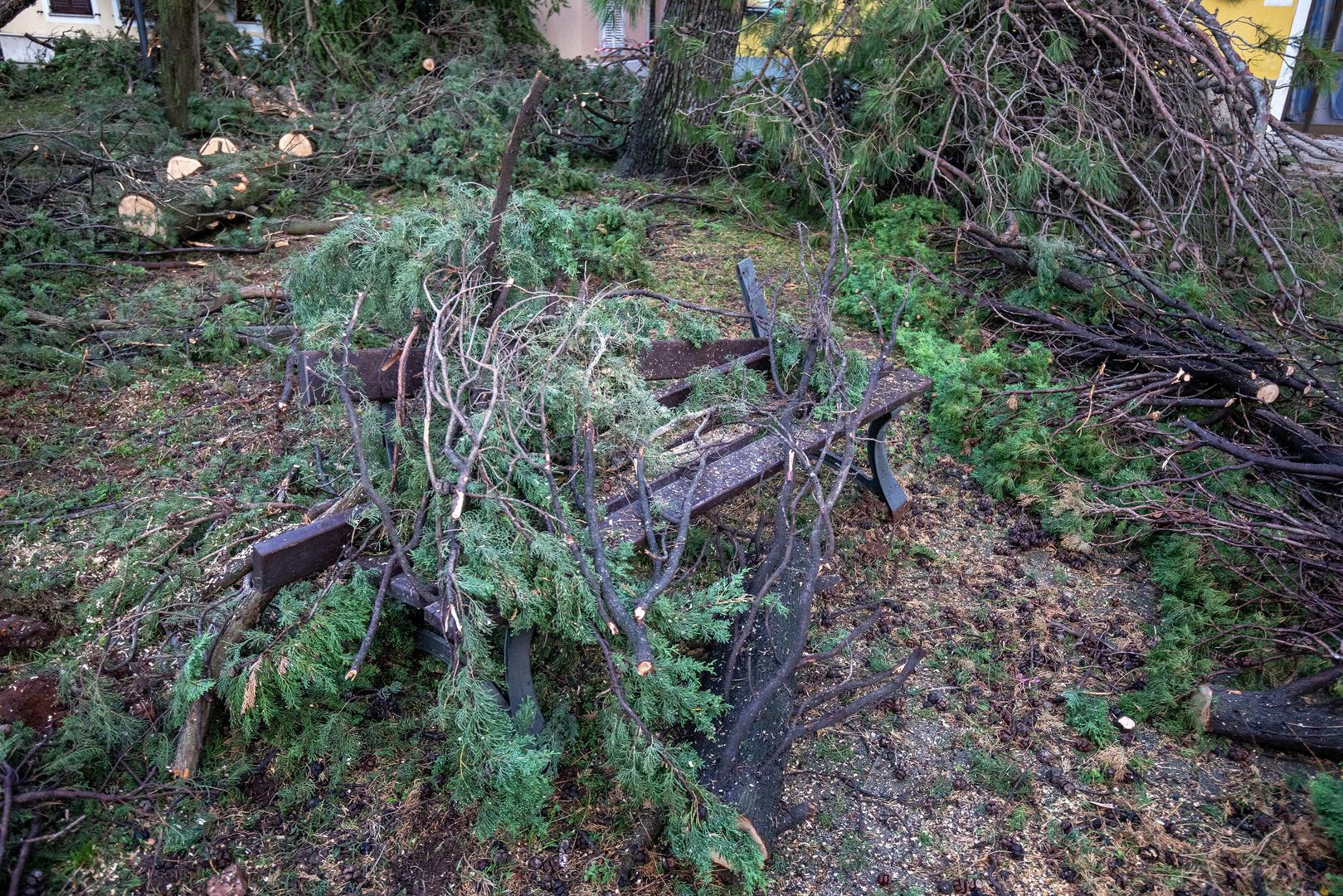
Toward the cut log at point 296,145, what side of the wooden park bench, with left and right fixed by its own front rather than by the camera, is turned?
back

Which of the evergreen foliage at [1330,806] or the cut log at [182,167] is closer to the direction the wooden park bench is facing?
the evergreen foliage

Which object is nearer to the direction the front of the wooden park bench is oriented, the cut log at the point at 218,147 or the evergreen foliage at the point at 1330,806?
the evergreen foliage

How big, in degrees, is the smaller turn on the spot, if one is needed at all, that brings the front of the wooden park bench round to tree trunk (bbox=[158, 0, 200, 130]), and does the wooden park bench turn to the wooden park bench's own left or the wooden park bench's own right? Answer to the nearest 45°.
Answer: approximately 180°

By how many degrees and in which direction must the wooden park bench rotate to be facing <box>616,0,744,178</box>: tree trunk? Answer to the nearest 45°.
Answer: approximately 135° to its left

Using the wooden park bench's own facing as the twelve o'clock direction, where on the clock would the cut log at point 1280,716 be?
The cut log is roughly at 11 o'clock from the wooden park bench.

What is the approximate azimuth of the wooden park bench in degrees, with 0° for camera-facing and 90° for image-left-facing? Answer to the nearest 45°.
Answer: approximately 315°

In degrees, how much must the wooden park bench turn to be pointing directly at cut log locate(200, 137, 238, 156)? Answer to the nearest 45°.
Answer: approximately 180°

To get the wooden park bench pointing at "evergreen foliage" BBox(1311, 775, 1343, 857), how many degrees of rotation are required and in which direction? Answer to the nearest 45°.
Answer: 0° — it already faces it

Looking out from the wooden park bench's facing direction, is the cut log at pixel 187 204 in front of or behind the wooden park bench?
behind
